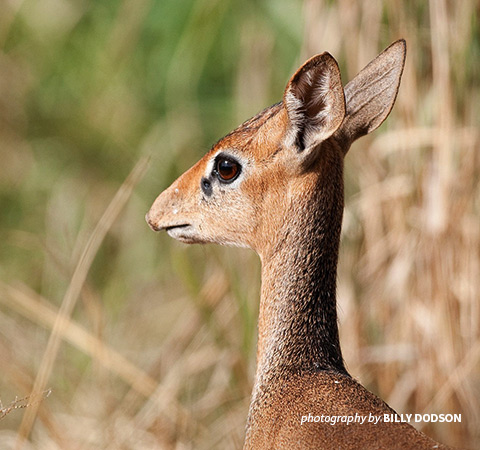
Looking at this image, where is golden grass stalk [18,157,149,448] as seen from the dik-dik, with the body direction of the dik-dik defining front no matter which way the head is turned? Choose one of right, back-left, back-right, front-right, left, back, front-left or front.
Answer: front-right

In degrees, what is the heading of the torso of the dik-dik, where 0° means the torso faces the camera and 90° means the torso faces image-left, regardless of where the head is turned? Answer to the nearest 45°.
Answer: approximately 90°
